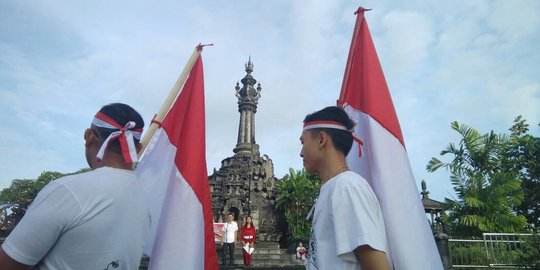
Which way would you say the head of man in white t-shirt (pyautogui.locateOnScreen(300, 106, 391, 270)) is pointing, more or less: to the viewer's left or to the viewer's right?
to the viewer's left

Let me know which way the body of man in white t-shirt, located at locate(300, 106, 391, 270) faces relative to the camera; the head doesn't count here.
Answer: to the viewer's left

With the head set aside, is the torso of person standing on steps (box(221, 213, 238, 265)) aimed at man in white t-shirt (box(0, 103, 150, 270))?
yes

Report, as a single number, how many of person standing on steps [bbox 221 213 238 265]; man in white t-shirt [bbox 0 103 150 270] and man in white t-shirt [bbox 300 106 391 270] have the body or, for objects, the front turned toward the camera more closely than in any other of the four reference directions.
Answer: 1

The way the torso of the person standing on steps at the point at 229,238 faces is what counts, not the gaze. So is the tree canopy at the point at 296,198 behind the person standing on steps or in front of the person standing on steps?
behind

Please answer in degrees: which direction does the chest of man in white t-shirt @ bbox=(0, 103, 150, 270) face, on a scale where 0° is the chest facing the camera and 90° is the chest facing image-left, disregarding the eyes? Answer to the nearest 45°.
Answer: approximately 135°

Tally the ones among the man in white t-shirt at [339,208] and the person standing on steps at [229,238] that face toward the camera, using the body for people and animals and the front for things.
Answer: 1

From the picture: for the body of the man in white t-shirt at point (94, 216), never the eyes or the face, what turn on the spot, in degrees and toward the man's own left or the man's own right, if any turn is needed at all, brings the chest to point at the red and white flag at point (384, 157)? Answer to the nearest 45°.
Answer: approximately 135° to the man's own right

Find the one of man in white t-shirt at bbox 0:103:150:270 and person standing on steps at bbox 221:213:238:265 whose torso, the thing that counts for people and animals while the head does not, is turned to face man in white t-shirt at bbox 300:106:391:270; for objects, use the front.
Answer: the person standing on steps

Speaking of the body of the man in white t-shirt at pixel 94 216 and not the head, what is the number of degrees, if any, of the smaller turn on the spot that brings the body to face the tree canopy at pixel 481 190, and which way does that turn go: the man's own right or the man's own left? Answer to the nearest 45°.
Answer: approximately 90° to the man's own right

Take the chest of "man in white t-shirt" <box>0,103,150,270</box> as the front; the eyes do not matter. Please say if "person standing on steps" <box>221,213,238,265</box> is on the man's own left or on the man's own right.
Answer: on the man's own right

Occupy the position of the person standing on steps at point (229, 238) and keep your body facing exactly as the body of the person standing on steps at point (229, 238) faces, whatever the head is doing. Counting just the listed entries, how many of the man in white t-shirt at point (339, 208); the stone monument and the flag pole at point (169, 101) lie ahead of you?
2

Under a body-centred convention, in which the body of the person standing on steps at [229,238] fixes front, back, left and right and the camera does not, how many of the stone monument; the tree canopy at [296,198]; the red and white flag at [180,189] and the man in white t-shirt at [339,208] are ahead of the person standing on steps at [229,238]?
2

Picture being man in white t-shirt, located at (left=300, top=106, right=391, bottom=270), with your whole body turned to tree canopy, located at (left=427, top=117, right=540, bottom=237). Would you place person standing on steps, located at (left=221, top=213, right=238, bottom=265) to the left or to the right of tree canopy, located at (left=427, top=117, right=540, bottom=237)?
left
